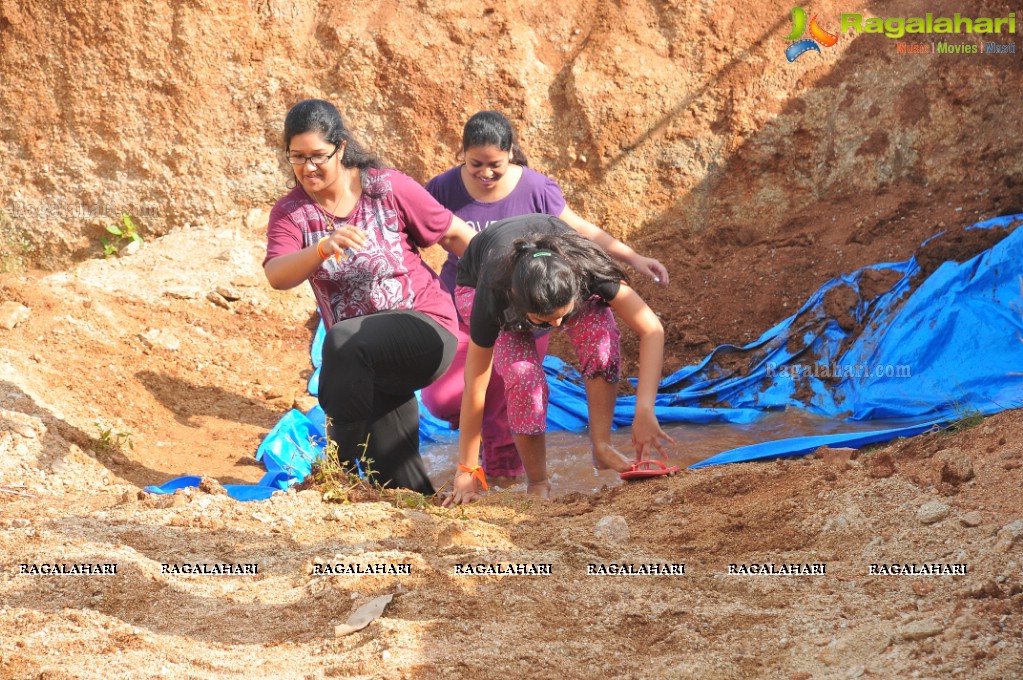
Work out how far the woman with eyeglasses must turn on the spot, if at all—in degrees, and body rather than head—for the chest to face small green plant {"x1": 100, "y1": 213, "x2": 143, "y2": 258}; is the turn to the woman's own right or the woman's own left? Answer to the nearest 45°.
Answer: approximately 90° to the woman's own right

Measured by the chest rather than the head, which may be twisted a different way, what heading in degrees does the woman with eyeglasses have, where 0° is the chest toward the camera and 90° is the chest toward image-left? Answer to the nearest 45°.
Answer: approximately 45°

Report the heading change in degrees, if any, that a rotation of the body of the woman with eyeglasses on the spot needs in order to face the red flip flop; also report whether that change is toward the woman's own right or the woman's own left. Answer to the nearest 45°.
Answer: approximately 135° to the woman's own left

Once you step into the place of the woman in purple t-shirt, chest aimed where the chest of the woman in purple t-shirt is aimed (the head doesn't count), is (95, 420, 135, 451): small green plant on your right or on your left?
on your right

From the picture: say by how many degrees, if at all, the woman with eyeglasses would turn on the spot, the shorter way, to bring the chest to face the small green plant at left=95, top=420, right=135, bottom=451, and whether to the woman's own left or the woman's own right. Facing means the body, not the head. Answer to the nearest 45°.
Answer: approximately 90° to the woman's own right

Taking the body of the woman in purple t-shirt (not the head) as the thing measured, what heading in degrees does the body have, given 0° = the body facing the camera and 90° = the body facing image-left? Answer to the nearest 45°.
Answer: approximately 0°
